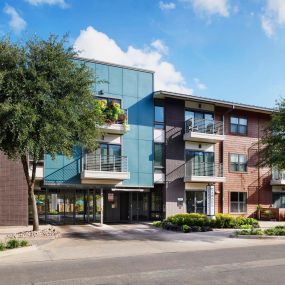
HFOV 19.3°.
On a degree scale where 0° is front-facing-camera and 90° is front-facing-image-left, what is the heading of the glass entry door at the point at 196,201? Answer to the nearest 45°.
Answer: approximately 0°

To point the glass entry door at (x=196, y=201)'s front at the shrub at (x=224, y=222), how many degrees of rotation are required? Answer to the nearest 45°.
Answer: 0° — it already faces it

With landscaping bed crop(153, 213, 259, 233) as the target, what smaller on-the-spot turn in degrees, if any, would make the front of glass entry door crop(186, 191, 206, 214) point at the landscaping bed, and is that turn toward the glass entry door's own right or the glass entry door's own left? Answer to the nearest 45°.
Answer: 0° — it already faces it
